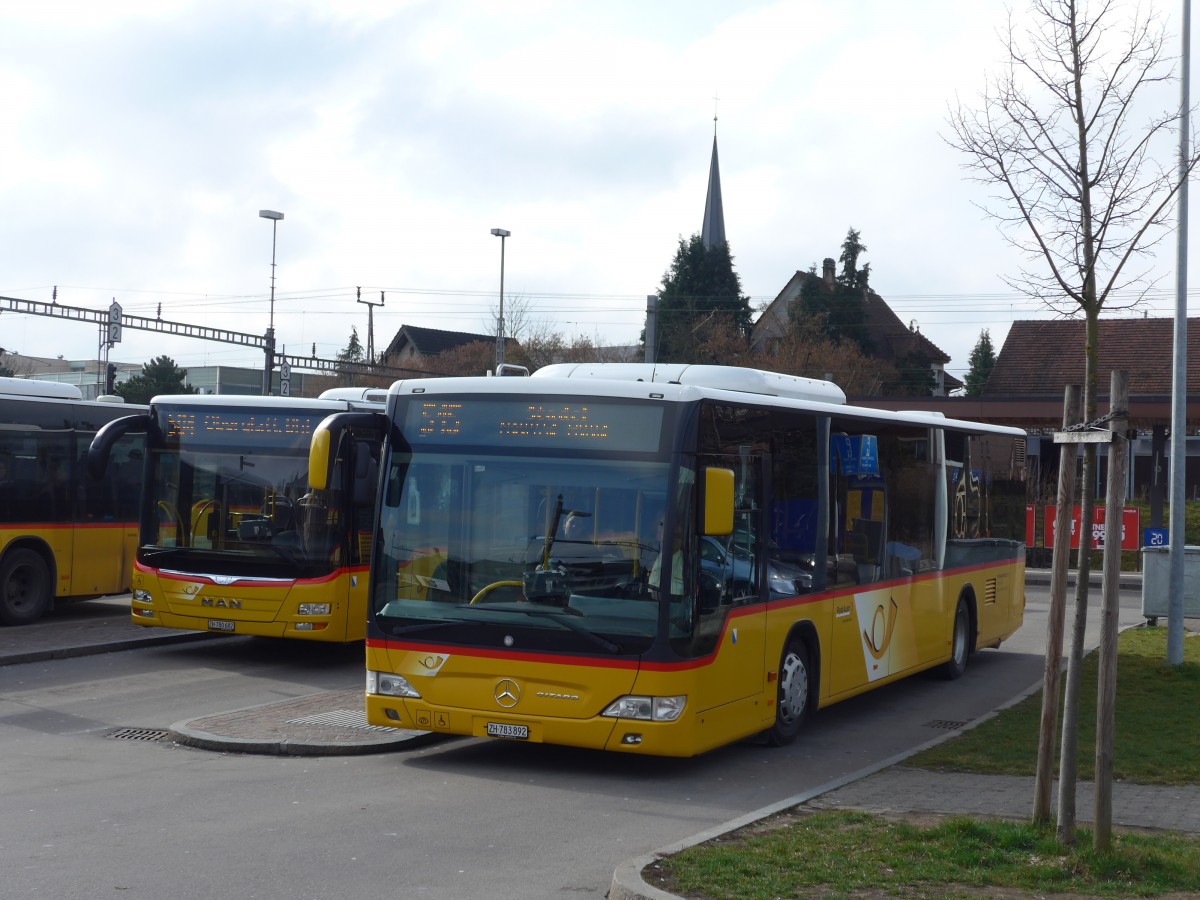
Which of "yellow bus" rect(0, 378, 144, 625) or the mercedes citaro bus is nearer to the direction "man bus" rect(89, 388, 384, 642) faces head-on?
the mercedes citaro bus

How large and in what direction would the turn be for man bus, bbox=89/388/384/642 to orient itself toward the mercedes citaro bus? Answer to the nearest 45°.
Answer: approximately 45° to its left

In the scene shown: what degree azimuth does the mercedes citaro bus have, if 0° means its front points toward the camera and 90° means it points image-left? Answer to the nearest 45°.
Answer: approximately 45°

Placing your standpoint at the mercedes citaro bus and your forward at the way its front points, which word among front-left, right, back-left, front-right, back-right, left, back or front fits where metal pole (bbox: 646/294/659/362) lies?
back-right

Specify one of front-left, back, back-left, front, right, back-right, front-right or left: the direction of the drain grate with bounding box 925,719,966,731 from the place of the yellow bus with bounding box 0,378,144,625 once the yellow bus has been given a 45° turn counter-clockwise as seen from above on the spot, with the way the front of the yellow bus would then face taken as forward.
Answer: front-left

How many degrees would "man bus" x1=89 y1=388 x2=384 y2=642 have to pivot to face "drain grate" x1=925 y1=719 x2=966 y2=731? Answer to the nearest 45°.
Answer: approximately 90° to its left

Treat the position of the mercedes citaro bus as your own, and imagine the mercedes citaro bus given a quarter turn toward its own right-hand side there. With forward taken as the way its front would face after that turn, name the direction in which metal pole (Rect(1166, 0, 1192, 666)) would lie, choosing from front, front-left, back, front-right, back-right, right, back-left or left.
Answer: right
